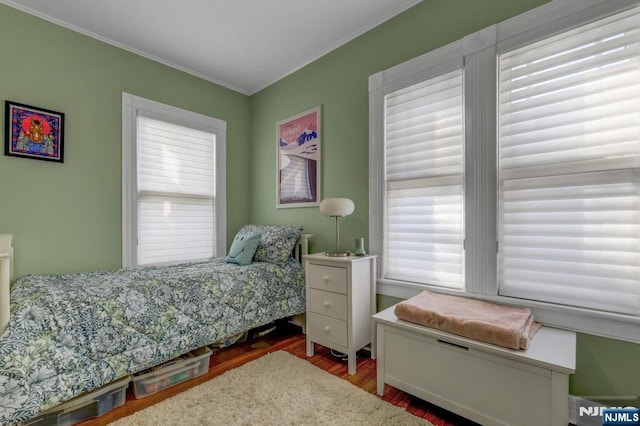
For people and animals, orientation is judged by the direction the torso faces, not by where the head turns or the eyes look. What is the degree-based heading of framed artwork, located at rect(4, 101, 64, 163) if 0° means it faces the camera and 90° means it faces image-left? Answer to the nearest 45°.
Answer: approximately 315°

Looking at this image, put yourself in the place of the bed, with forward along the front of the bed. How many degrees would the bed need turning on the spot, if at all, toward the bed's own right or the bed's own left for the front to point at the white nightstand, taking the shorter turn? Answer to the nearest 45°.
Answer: approximately 135° to the bed's own left

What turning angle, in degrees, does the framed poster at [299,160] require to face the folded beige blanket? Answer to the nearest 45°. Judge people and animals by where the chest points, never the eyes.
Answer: approximately 90° to its left

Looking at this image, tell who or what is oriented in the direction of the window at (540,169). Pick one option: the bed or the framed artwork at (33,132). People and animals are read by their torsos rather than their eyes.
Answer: the framed artwork

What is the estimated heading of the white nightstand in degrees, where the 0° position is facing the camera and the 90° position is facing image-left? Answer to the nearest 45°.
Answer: approximately 45°

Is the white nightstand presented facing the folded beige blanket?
no

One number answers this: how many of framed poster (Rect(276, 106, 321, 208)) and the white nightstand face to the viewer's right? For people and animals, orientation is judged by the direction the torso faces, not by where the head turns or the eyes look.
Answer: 0

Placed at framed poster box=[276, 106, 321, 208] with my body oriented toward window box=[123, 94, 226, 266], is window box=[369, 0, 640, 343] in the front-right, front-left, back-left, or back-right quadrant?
back-left

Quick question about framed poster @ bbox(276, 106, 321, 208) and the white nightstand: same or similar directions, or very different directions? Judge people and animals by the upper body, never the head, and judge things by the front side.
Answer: same or similar directions

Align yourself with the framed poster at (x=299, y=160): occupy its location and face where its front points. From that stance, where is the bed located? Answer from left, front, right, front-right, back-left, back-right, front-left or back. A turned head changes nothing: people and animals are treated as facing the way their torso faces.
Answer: front

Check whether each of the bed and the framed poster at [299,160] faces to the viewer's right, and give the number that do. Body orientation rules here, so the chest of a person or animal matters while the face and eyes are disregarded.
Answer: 0

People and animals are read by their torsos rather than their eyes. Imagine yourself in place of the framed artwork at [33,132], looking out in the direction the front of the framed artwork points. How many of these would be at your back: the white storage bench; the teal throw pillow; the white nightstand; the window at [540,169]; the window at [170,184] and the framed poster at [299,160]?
0

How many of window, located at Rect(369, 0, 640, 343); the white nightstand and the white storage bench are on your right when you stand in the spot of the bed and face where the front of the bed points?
0

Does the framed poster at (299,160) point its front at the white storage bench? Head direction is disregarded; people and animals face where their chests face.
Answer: no

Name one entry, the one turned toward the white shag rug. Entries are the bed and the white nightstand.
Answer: the white nightstand

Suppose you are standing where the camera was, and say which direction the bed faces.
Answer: facing the viewer and to the left of the viewer

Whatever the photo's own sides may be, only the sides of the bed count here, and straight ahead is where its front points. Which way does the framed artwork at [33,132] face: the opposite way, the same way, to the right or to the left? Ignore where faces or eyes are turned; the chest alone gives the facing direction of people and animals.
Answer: to the left

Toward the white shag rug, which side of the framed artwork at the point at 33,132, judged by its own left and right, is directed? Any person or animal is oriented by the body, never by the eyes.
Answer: front
